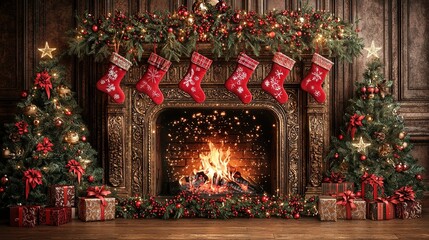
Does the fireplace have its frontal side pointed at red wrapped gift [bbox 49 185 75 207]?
no

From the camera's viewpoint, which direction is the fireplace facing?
toward the camera

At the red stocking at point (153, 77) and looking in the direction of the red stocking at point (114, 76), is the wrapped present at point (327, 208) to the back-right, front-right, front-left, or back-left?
back-left

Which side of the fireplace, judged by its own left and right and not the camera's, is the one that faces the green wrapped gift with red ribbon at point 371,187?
left

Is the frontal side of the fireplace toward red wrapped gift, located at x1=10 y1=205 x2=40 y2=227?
no

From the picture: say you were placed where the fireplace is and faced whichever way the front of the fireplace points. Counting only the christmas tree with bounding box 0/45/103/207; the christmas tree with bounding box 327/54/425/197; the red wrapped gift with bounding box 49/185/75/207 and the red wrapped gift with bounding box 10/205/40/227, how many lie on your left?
1

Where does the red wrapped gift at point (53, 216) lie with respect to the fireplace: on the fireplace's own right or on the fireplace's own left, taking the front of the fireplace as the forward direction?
on the fireplace's own right

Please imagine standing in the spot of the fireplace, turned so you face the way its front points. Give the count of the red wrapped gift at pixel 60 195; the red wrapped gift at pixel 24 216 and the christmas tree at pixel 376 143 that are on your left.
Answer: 1

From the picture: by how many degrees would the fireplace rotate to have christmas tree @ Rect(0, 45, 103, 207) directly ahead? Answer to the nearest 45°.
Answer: approximately 90° to its right

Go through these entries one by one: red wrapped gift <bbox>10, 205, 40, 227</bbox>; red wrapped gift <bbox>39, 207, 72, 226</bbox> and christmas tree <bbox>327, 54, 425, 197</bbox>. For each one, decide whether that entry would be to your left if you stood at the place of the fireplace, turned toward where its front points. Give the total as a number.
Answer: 1

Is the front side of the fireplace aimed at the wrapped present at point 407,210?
no

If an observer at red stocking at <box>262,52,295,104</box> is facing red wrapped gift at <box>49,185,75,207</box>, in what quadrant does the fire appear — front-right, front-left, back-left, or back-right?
front-right
